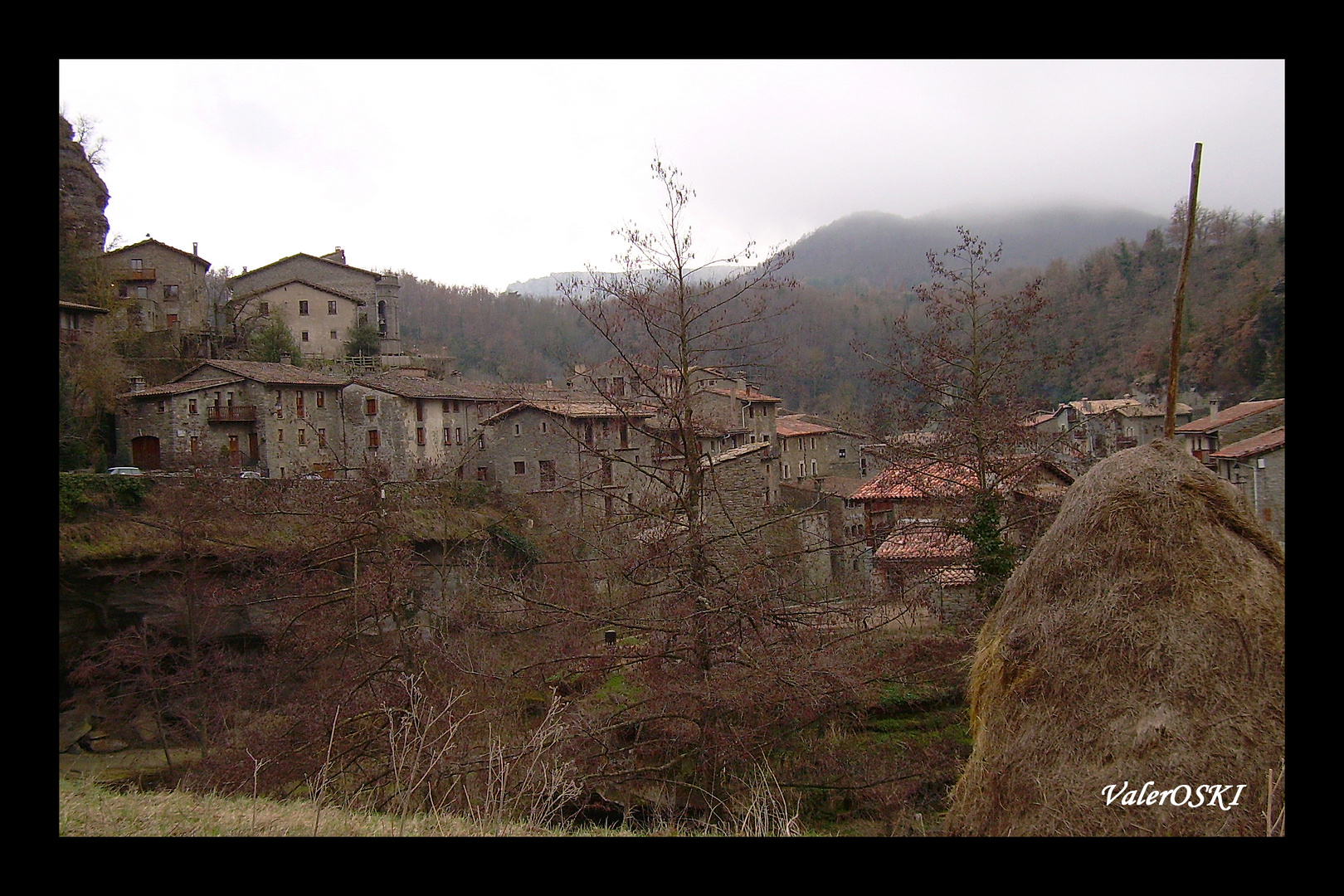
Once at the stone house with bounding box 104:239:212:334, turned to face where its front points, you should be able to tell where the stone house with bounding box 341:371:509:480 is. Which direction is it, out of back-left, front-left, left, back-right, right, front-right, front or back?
front-left

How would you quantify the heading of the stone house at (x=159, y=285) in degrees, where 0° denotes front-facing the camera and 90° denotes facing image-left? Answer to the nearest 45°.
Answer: approximately 0°

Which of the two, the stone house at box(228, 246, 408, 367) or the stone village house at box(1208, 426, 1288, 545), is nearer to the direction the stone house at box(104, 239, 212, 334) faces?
the stone village house

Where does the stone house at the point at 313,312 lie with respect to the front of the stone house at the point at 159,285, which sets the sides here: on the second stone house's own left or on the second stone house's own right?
on the second stone house's own left

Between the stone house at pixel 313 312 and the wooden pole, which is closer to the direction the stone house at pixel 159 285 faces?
the wooden pole

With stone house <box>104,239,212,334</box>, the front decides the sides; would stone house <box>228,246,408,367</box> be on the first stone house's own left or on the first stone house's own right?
on the first stone house's own left

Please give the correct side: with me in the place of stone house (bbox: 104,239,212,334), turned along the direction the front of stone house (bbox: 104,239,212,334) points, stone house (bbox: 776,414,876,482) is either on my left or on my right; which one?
on my left
